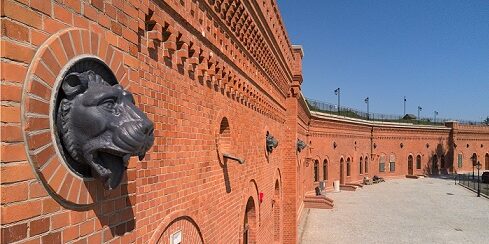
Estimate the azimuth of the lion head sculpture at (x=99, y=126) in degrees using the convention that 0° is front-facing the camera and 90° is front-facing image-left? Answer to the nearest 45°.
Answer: approximately 315°
